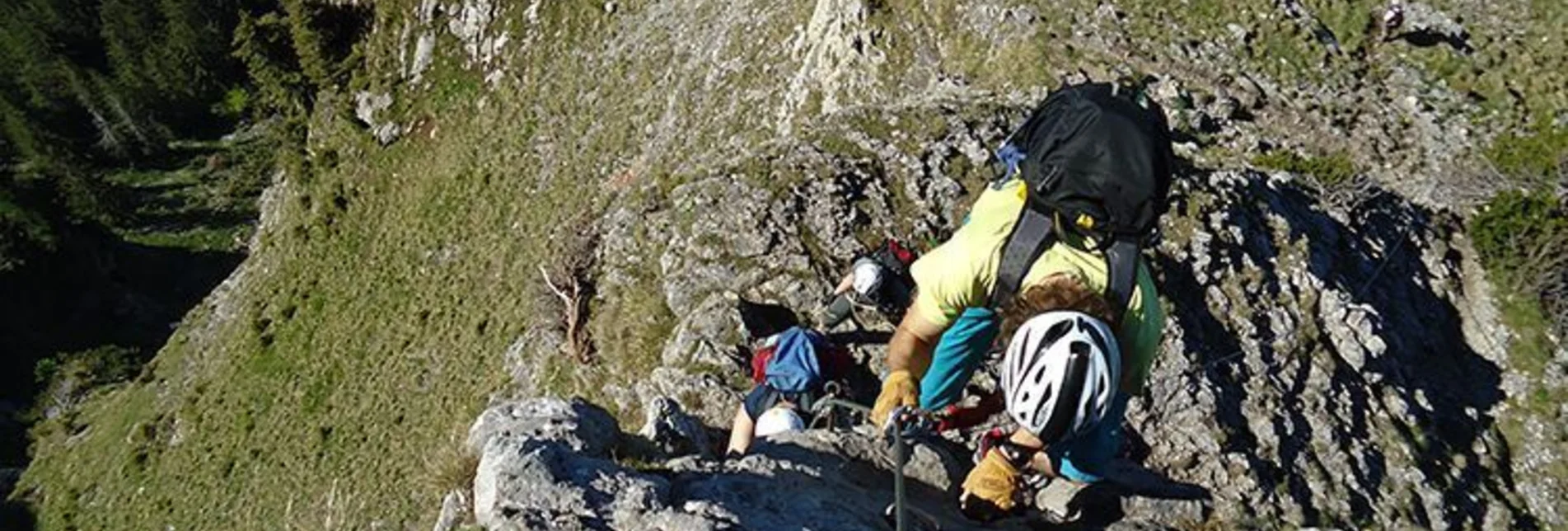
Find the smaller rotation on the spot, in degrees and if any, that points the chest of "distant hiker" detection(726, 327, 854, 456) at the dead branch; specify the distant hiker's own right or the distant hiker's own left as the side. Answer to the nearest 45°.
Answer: approximately 135° to the distant hiker's own right

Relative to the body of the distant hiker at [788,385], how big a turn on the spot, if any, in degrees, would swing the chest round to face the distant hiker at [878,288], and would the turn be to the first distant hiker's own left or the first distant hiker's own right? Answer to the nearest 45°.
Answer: approximately 135° to the first distant hiker's own left

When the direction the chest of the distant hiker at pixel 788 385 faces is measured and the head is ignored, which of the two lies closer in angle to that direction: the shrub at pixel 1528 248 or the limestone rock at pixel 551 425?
the limestone rock

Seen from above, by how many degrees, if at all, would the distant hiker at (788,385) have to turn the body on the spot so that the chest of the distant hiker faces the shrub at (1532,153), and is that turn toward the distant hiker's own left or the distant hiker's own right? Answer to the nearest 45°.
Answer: approximately 135° to the distant hiker's own left

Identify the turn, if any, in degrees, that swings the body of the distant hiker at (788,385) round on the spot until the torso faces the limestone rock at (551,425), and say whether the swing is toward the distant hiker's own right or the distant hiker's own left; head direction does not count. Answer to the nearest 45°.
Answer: approximately 45° to the distant hiker's own right

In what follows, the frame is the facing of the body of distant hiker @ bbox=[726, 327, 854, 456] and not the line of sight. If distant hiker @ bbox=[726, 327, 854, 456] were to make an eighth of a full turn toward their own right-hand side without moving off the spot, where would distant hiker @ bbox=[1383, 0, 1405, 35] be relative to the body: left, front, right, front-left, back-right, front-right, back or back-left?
back

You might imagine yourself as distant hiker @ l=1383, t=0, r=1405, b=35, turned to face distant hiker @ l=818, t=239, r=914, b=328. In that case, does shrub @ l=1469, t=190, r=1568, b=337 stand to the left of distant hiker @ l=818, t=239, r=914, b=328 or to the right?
left

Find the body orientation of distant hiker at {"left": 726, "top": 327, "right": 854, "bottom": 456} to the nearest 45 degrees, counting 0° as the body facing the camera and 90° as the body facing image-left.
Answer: approximately 0°

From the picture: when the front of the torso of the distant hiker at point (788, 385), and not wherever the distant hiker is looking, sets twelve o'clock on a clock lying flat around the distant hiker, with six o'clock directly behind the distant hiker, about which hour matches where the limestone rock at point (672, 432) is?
The limestone rock is roughly at 2 o'clock from the distant hiker.
